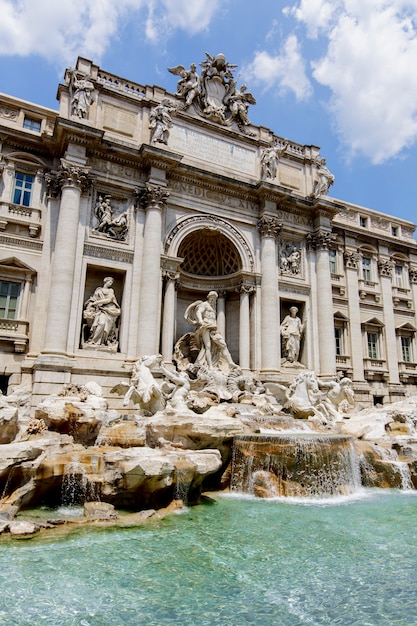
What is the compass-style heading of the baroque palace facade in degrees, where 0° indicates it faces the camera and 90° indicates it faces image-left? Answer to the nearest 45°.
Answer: approximately 315°
